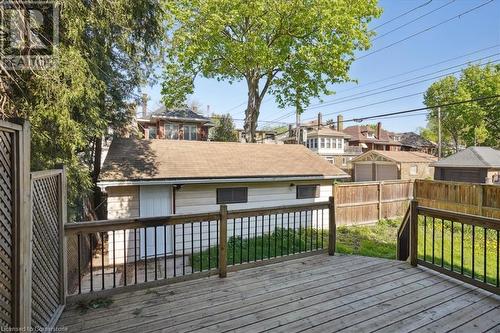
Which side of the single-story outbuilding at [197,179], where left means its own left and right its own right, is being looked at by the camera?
front

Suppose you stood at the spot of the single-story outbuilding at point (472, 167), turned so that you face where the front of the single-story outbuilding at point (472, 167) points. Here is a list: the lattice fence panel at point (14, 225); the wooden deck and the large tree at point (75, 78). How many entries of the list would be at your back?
0

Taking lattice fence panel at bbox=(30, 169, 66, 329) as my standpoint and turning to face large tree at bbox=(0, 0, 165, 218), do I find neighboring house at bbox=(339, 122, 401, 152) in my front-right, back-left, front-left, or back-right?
front-right

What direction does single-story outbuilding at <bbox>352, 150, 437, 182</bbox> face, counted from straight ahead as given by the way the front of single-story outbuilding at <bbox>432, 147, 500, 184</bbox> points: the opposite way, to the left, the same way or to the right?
the same way

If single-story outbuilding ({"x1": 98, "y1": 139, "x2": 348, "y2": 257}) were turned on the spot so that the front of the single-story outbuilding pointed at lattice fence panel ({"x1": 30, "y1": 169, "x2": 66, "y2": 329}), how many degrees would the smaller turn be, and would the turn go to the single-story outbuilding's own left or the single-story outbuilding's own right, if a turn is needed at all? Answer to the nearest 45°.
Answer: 0° — it already faces it

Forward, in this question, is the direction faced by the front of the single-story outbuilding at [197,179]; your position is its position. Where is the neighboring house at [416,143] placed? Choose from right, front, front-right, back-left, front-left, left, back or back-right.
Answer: back-left

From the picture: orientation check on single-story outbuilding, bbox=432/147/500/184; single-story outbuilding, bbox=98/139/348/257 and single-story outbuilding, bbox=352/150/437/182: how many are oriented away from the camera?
0

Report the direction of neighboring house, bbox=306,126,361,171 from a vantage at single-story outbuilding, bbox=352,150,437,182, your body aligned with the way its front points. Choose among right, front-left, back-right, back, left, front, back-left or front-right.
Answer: right

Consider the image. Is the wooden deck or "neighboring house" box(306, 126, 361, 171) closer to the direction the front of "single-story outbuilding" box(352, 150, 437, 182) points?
the wooden deck

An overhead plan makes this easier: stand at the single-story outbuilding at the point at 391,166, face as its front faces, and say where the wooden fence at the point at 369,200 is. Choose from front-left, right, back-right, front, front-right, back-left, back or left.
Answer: front-left

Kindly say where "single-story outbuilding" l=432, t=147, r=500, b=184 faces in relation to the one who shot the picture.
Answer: facing the viewer and to the left of the viewer

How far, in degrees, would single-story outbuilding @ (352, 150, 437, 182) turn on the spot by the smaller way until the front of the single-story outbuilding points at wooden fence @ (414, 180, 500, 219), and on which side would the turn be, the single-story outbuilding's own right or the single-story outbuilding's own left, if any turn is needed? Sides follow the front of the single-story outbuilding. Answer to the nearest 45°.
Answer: approximately 45° to the single-story outbuilding's own left

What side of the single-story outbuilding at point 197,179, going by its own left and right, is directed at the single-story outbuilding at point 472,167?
left
